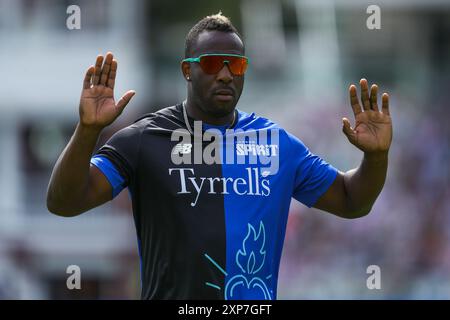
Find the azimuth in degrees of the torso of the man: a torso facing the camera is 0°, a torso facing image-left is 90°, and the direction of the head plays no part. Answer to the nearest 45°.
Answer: approximately 0°
